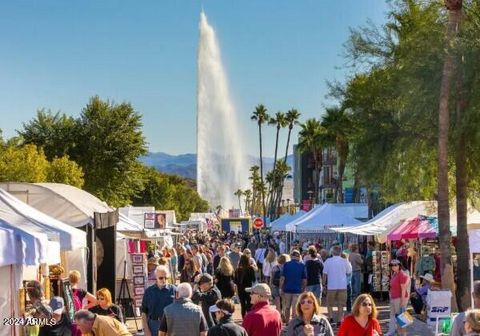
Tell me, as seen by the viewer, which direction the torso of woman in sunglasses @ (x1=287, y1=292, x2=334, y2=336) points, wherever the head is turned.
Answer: toward the camera

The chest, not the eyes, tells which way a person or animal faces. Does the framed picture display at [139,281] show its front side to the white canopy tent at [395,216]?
no

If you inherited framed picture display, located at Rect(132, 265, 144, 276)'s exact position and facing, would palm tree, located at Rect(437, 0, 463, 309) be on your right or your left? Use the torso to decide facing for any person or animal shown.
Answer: on your left

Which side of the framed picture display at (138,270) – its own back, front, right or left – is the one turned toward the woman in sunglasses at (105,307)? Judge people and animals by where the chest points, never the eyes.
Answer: front

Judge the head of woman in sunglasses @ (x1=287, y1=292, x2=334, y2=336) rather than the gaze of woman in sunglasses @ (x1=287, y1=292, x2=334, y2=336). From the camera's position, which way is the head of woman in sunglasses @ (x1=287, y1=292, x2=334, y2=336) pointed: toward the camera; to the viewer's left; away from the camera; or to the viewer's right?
toward the camera

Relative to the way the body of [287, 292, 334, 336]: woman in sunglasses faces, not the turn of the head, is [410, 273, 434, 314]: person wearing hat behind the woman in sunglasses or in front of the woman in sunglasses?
behind

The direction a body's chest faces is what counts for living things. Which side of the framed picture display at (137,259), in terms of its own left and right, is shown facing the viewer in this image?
front

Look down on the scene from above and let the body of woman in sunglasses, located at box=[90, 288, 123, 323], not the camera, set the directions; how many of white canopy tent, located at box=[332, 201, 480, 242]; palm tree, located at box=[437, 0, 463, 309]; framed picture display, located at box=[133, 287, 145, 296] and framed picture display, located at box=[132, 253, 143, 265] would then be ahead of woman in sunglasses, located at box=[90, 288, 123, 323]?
0

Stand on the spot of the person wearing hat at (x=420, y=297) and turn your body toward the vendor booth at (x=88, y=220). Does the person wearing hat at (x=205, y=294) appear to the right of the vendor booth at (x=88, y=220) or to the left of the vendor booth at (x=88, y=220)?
left
